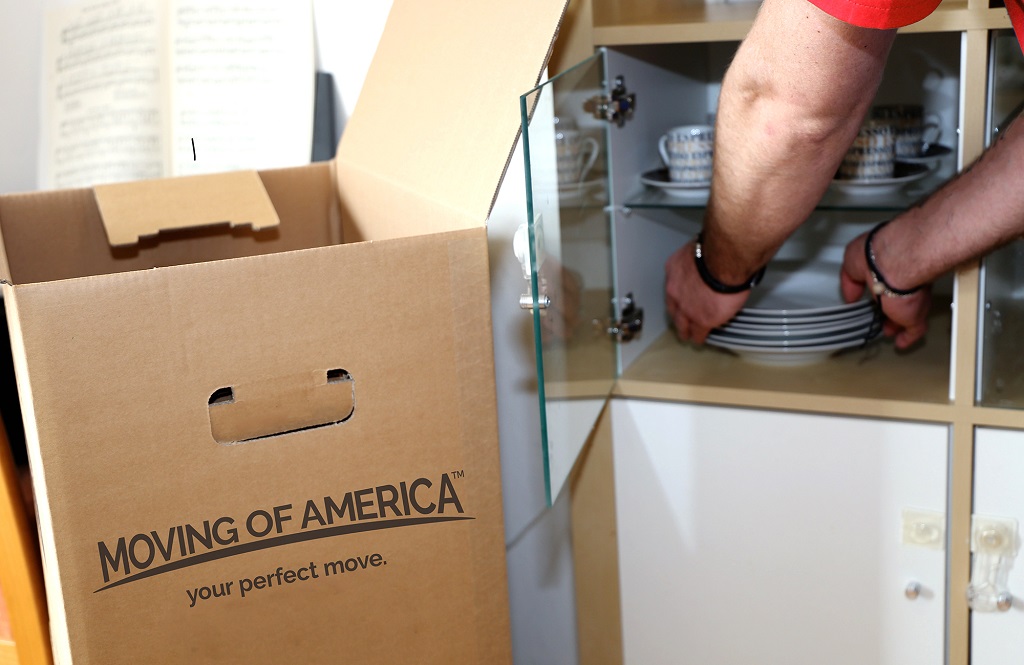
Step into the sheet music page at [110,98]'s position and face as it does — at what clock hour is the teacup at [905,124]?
The teacup is roughly at 10 o'clock from the sheet music page.

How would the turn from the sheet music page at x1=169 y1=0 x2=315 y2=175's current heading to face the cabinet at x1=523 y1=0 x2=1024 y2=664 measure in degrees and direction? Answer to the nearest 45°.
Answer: approximately 45° to its left

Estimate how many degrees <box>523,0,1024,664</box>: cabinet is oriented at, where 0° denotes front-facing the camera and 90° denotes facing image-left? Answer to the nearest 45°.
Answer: approximately 0°

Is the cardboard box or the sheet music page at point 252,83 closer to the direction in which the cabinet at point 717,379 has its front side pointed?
the cardboard box

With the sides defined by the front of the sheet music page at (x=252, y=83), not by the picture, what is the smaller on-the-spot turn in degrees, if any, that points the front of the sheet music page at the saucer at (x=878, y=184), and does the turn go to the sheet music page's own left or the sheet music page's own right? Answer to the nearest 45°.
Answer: approximately 45° to the sheet music page's own left

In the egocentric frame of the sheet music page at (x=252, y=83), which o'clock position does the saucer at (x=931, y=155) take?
The saucer is roughly at 10 o'clock from the sheet music page.

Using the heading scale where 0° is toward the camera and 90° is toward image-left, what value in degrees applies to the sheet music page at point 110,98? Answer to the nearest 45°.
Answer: approximately 0°

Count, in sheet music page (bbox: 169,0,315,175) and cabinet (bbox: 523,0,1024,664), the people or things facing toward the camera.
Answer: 2
